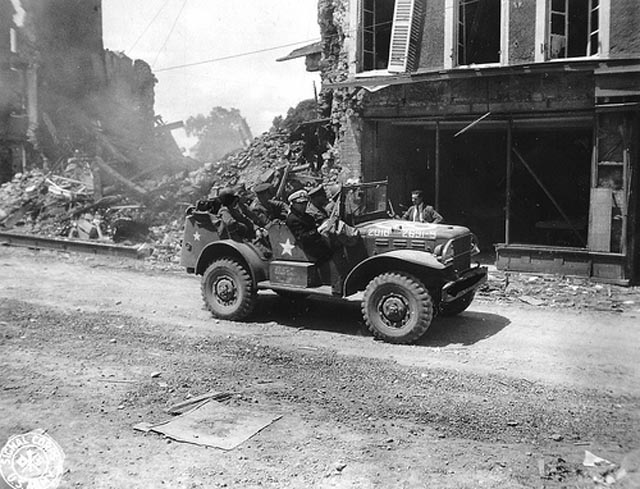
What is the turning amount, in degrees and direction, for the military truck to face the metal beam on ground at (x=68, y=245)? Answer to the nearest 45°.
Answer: approximately 180°

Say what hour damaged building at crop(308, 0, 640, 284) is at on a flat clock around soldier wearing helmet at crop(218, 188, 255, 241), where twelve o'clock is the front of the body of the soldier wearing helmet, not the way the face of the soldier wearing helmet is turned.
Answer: The damaged building is roughly at 11 o'clock from the soldier wearing helmet.

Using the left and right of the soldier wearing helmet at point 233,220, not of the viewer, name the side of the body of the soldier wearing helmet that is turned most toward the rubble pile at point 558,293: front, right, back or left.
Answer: front

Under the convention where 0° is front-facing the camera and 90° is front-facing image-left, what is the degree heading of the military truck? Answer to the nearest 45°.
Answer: approximately 315°

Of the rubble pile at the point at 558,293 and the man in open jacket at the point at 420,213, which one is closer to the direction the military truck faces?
the rubble pile

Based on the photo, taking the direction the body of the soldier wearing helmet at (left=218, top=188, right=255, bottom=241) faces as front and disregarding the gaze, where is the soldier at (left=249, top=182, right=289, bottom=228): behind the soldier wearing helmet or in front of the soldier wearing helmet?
in front

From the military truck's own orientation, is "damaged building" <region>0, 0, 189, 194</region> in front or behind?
behind

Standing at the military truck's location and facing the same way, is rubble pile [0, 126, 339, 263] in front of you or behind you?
behind

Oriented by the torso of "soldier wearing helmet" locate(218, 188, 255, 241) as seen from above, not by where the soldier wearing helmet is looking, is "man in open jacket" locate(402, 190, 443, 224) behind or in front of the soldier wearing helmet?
in front

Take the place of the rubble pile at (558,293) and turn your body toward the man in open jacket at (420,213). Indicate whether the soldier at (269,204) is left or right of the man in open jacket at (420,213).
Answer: left

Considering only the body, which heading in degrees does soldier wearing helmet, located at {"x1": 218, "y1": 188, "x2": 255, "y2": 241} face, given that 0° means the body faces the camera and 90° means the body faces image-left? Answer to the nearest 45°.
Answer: approximately 270°

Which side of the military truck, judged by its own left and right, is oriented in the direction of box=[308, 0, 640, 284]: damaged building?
left

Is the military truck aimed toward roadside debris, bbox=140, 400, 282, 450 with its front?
no

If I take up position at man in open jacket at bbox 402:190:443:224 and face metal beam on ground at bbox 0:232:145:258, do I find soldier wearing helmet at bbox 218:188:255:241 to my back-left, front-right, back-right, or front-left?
front-left
